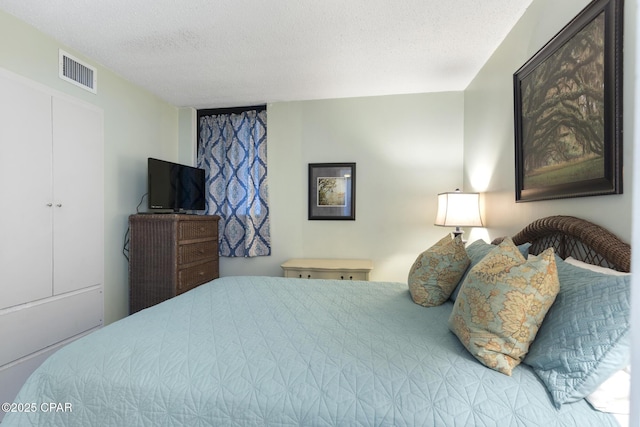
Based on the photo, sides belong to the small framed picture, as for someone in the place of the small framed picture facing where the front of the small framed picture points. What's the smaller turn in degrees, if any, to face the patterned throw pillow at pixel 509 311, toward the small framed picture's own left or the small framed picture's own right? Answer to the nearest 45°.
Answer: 0° — it already faces it

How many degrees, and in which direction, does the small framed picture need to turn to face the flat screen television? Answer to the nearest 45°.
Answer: approximately 90° to its right

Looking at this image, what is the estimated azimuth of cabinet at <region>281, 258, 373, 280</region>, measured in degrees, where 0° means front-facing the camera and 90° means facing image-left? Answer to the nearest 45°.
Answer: approximately 0°

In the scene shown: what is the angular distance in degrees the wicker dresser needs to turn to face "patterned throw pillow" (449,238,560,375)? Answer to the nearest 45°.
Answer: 0° — it already faces it

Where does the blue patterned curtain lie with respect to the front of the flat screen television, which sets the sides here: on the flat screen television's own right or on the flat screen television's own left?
on the flat screen television's own left

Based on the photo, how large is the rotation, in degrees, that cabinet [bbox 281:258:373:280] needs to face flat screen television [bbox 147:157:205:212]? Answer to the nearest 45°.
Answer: approximately 90° to its right

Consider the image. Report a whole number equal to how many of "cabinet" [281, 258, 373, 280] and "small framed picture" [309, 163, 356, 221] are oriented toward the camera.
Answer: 2
